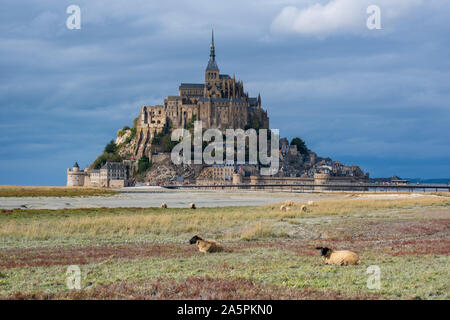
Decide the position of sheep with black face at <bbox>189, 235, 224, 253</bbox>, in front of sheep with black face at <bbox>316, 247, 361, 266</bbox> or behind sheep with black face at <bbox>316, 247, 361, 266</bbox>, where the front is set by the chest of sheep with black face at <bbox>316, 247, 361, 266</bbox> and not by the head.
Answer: in front

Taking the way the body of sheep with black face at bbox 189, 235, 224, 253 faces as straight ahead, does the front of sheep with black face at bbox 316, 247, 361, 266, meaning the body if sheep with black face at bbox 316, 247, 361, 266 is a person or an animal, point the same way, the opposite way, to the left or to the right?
the same way

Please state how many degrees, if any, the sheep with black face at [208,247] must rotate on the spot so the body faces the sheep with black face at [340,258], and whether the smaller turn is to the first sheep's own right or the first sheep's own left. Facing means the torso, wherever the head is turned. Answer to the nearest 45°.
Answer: approximately 135° to the first sheep's own left

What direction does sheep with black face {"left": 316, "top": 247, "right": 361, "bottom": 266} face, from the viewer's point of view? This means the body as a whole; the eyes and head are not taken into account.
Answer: to the viewer's left

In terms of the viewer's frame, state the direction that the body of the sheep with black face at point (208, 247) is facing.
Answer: to the viewer's left

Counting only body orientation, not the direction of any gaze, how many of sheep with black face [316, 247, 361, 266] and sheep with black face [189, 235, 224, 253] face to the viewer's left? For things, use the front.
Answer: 2
